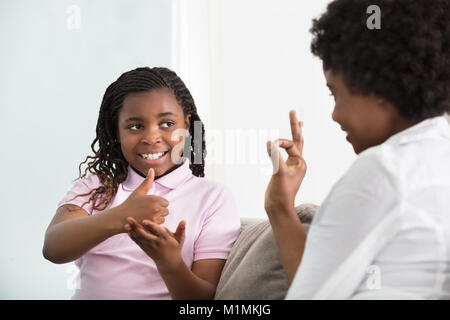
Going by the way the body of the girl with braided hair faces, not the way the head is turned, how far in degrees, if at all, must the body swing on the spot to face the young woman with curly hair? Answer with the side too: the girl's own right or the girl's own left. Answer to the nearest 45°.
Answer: approximately 45° to the girl's own left

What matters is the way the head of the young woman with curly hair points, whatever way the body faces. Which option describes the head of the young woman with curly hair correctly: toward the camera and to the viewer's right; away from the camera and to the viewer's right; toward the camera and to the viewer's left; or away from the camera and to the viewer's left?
away from the camera and to the viewer's left

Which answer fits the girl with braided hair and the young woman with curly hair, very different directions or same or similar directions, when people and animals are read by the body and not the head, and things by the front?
very different directions

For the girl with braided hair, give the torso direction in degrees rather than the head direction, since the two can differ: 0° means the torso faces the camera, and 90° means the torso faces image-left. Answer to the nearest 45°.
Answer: approximately 0°

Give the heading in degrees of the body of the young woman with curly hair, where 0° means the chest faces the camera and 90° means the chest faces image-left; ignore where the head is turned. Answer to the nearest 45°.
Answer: approximately 135°

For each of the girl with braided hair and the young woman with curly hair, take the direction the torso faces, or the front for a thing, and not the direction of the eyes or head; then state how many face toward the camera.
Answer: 1
